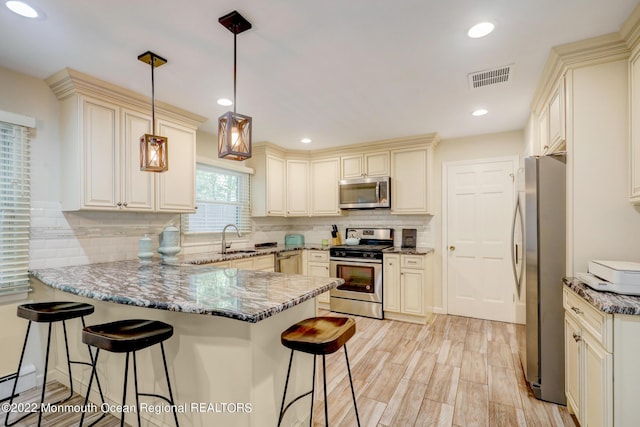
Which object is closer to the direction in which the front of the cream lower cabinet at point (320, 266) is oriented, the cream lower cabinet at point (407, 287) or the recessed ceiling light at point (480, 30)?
the recessed ceiling light

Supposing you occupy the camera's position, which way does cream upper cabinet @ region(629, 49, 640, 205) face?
facing to the left of the viewer

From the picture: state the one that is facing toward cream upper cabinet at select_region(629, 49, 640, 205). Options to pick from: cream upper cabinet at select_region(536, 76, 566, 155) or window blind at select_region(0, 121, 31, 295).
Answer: the window blind

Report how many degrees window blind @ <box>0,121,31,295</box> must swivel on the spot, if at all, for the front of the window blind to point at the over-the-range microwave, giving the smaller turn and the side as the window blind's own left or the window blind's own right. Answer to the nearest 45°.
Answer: approximately 45° to the window blind's own left

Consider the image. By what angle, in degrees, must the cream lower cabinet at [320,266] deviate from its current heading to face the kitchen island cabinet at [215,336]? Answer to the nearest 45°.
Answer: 0° — it already faces it

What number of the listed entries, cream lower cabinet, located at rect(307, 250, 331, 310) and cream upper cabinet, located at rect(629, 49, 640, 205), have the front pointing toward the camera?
1

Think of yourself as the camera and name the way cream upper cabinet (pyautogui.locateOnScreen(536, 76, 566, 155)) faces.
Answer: facing to the left of the viewer

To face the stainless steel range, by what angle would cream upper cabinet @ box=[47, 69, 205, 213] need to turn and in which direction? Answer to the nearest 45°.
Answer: approximately 45° to its left

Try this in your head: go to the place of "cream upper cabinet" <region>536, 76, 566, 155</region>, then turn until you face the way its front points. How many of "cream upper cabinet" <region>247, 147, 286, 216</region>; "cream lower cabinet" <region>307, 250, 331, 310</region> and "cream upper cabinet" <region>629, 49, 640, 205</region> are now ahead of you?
2

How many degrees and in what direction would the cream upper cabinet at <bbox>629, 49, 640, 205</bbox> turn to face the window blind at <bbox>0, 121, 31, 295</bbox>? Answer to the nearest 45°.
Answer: approximately 45° to its left

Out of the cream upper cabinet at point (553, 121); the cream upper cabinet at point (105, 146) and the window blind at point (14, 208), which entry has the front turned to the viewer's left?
the cream upper cabinet at point (553, 121)

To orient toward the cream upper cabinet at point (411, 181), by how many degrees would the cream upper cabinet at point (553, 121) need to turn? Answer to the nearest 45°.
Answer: approximately 45° to its right
